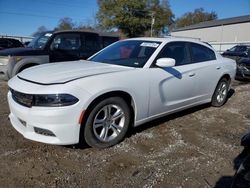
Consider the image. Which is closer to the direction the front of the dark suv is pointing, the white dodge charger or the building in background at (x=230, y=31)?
the white dodge charger

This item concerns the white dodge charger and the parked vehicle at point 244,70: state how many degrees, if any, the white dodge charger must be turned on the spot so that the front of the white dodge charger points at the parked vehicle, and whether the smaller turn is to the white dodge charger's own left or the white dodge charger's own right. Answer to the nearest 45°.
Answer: approximately 180°

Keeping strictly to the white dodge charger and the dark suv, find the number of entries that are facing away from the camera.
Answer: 0

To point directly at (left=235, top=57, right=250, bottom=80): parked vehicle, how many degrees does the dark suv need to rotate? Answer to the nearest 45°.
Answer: approximately 135° to its left

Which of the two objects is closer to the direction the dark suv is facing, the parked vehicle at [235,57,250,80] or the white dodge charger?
the white dodge charger

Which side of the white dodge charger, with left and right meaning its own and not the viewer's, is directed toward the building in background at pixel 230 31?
back

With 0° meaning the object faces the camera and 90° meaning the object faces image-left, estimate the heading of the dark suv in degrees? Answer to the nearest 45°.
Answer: approximately 45°

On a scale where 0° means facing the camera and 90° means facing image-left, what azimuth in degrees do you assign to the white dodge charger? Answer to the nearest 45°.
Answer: approximately 45°

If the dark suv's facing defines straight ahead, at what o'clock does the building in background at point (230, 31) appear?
The building in background is roughly at 6 o'clock from the dark suv.

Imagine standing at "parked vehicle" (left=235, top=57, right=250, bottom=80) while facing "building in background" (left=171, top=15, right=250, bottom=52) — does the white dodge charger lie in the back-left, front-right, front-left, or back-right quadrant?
back-left

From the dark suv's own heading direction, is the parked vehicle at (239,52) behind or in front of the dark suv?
behind
